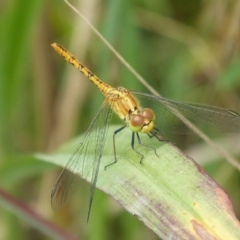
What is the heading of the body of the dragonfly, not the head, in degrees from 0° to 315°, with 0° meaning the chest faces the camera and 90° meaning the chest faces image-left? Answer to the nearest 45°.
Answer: approximately 315°
